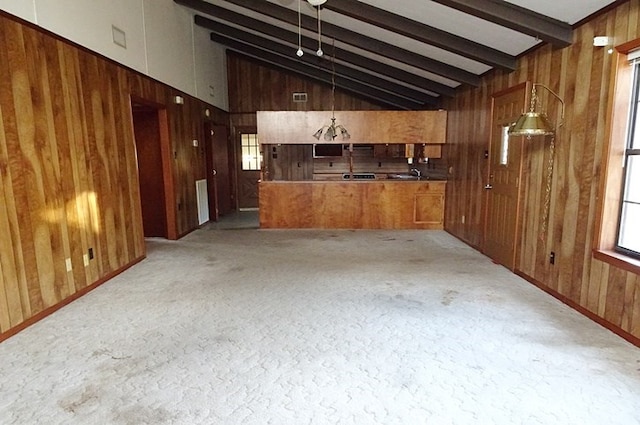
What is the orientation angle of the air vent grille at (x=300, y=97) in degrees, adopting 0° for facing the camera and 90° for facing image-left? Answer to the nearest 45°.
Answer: approximately 0°

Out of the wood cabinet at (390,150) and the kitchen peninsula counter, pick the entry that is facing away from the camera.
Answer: the kitchen peninsula counter

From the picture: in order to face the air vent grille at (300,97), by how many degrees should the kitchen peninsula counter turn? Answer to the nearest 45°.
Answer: approximately 45° to its left

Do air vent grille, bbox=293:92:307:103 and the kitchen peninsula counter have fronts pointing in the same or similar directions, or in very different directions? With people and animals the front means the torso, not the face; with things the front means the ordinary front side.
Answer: very different directions

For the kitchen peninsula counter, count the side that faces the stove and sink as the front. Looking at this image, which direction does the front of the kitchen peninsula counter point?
away from the camera

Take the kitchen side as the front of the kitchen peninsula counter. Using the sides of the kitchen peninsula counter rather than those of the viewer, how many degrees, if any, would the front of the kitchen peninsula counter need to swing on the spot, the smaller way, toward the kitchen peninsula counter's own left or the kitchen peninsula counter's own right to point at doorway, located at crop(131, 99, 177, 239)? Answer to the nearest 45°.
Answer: approximately 90° to the kitchen peninsula counter's own left

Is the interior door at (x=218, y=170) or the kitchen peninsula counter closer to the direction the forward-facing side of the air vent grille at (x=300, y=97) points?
the kitchen peninsula counter

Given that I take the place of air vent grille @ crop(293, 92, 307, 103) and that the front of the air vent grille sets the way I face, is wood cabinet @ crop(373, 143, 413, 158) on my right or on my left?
on my left

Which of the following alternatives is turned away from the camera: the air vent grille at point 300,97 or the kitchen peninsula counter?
the kitchen peninsula counter

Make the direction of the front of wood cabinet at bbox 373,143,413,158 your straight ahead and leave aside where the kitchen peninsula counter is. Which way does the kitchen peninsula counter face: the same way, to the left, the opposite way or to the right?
the opposite way
